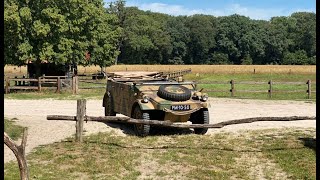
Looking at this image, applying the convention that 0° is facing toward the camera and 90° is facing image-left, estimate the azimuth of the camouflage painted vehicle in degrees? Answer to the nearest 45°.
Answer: approximately 315°

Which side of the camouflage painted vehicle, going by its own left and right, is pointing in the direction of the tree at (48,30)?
back
